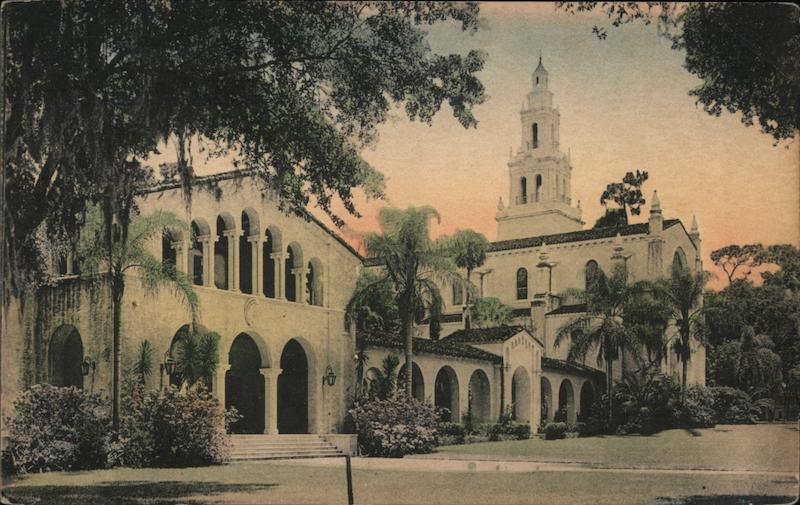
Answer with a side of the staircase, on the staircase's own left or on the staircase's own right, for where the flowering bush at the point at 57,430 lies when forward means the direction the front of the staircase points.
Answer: on the staircase's own right

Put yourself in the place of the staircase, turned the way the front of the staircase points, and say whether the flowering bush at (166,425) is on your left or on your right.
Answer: on your right

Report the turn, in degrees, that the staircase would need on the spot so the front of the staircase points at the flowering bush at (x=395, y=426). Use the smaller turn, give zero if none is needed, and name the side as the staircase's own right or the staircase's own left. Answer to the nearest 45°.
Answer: approximately 90° to the staircase's own left

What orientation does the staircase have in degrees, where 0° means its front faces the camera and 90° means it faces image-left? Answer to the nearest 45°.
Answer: approximately 0°

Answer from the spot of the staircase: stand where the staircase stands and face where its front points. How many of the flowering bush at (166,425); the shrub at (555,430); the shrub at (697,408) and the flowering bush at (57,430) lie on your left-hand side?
2

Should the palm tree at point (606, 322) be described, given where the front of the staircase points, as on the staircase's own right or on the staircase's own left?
on the staircase's own left

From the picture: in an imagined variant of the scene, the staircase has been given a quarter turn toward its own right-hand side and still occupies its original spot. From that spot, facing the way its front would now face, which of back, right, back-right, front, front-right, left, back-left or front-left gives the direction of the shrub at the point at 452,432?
back

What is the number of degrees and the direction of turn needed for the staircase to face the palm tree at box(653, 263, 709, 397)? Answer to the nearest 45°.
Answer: approximately 90° to its left

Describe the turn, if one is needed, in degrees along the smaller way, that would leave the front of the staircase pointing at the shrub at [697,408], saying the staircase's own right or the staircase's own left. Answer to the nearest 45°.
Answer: approximately 90° to the staircase's own left
